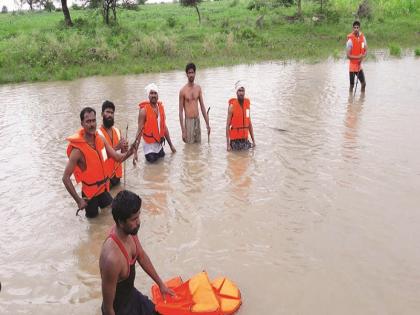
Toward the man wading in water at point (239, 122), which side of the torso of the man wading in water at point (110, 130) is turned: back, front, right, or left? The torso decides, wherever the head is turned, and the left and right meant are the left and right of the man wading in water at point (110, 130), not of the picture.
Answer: left

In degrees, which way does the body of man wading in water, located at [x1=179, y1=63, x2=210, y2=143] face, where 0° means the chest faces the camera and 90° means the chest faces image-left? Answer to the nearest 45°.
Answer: approximately 0°

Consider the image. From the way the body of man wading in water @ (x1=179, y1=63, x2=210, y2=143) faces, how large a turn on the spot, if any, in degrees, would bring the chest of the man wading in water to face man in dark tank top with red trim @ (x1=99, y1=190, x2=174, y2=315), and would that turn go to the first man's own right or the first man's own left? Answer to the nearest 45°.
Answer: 0° — they already face them

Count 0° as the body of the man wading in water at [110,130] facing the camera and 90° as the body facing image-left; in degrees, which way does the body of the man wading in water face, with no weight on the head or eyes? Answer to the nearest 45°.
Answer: approximately 315°

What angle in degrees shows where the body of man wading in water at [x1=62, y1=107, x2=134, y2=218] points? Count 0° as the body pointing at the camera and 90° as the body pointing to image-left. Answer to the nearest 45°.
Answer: approximately 315°

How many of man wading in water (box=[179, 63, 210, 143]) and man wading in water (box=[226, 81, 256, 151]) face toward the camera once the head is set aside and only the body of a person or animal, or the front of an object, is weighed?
2
